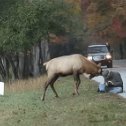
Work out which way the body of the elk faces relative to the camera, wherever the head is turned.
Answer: to the viewer's right

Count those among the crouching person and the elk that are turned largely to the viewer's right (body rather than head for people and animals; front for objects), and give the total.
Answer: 1

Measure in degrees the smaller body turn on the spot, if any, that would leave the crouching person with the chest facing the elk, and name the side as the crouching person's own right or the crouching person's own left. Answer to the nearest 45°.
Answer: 0° — they already face it

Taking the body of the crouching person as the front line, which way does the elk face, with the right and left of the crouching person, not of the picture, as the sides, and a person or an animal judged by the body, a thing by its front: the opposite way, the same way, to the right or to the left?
the opposite way

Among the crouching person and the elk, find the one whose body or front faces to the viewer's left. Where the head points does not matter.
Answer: the crouching person

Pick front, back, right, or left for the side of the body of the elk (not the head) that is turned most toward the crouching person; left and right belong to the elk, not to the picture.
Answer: front

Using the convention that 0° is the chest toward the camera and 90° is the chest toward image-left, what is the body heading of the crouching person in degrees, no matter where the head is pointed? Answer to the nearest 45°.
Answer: approximately 90°
